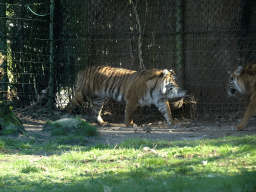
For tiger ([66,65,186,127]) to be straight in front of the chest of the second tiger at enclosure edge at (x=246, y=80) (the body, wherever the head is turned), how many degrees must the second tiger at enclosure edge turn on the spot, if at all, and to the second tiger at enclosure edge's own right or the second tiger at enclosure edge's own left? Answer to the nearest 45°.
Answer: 0° — it already faces it

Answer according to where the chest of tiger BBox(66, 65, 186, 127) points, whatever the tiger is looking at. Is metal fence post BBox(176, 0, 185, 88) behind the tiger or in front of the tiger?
in front

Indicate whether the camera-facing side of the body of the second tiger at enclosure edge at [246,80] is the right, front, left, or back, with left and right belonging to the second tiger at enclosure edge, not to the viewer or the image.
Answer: left

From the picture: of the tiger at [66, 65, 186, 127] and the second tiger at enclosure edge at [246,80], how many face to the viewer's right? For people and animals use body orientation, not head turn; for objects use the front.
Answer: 1

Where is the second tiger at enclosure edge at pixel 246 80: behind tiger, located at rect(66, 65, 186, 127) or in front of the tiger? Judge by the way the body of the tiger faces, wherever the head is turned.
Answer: in front

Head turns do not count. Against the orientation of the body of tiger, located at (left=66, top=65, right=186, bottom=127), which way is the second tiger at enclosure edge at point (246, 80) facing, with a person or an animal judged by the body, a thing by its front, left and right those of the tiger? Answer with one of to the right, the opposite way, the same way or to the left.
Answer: the opposite way

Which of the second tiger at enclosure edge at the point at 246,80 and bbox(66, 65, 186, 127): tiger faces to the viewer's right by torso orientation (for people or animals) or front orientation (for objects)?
the tiger

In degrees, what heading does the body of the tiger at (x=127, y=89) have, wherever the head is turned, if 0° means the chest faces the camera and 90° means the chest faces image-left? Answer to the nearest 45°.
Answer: approximately 270°
